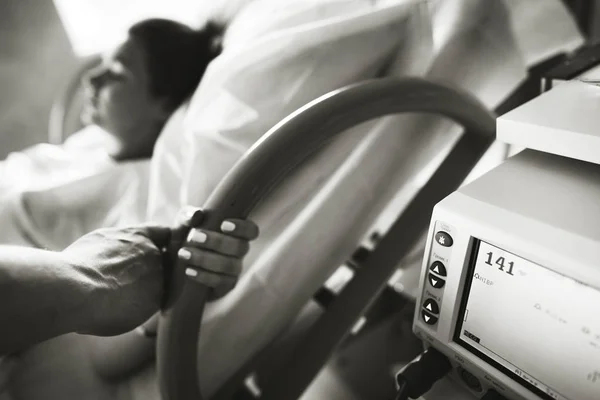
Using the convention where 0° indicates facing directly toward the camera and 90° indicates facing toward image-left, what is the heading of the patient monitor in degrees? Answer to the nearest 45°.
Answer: approximately 45°
